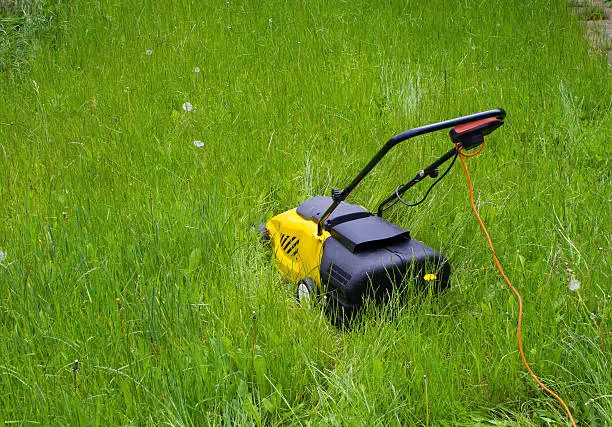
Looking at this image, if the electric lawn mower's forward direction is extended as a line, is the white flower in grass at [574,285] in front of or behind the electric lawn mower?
behind
